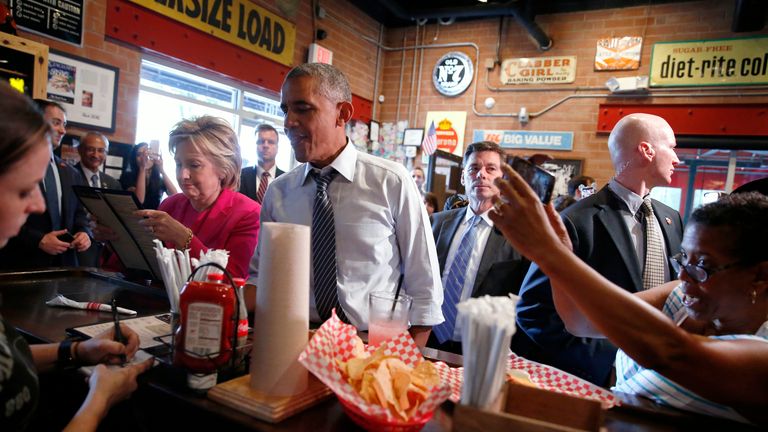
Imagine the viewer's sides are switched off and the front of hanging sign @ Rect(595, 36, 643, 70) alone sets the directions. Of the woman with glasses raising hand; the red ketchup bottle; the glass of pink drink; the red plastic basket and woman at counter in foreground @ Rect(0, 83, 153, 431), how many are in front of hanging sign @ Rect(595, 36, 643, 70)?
5

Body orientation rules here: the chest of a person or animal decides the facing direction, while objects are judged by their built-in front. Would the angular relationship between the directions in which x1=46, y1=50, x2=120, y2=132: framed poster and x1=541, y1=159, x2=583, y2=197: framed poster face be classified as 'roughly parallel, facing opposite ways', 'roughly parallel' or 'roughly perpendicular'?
roughly perpendicular

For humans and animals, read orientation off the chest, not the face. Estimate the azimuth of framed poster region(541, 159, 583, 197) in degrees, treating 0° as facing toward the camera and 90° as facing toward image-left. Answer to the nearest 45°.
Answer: approximately 0°

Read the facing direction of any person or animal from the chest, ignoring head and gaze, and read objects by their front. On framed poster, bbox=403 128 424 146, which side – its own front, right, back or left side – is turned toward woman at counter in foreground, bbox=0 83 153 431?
front

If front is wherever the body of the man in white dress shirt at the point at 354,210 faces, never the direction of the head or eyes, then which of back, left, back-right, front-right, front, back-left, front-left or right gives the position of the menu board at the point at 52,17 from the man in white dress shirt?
right

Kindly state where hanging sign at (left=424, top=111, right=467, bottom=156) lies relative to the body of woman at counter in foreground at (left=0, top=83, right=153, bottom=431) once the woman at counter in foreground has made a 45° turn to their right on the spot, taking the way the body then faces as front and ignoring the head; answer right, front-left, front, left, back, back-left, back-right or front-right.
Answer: left

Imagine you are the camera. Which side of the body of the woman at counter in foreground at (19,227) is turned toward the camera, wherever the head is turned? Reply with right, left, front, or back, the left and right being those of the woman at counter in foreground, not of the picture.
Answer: right

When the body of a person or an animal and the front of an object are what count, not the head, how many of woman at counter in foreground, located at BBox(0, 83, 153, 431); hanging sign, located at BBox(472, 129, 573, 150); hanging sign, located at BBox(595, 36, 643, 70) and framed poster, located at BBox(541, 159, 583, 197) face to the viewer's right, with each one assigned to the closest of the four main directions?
1

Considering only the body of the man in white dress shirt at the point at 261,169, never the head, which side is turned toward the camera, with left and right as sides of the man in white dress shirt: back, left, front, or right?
front

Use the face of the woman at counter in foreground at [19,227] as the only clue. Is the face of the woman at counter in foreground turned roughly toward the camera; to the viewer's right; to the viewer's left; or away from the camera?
to the viewer's right

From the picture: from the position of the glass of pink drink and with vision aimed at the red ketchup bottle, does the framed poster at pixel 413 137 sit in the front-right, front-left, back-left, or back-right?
back-right

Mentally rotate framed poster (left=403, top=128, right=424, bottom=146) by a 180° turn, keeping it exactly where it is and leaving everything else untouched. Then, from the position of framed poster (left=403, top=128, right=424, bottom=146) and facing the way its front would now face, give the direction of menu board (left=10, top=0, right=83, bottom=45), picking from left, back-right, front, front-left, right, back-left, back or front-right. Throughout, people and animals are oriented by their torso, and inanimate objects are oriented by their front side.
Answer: back-left

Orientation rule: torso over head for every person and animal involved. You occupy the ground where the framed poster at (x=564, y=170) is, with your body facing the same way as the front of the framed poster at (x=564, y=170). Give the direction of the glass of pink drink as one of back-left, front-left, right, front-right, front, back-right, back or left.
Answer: front

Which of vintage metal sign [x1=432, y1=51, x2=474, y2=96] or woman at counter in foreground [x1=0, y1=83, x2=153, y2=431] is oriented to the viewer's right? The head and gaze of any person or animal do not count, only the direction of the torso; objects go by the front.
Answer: the woman at counter in foreground
